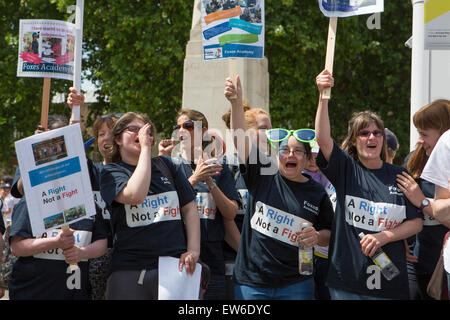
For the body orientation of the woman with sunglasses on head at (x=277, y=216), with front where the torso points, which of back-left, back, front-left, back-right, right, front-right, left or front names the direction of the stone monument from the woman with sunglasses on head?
back

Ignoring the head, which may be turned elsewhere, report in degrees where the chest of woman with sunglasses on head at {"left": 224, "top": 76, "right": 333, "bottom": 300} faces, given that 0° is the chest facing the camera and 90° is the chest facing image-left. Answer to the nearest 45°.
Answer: approximately 0°

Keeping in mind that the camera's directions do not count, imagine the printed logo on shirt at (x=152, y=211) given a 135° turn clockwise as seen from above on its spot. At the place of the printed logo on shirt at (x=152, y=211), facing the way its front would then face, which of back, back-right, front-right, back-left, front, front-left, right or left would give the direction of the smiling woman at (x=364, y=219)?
back-right

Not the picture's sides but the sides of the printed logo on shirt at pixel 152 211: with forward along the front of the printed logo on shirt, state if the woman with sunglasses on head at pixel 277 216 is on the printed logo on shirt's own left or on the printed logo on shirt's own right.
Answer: on the printed logo on shirt's own left

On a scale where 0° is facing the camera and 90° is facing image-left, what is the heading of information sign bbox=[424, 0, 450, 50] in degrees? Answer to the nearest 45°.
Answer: approximately 0°
